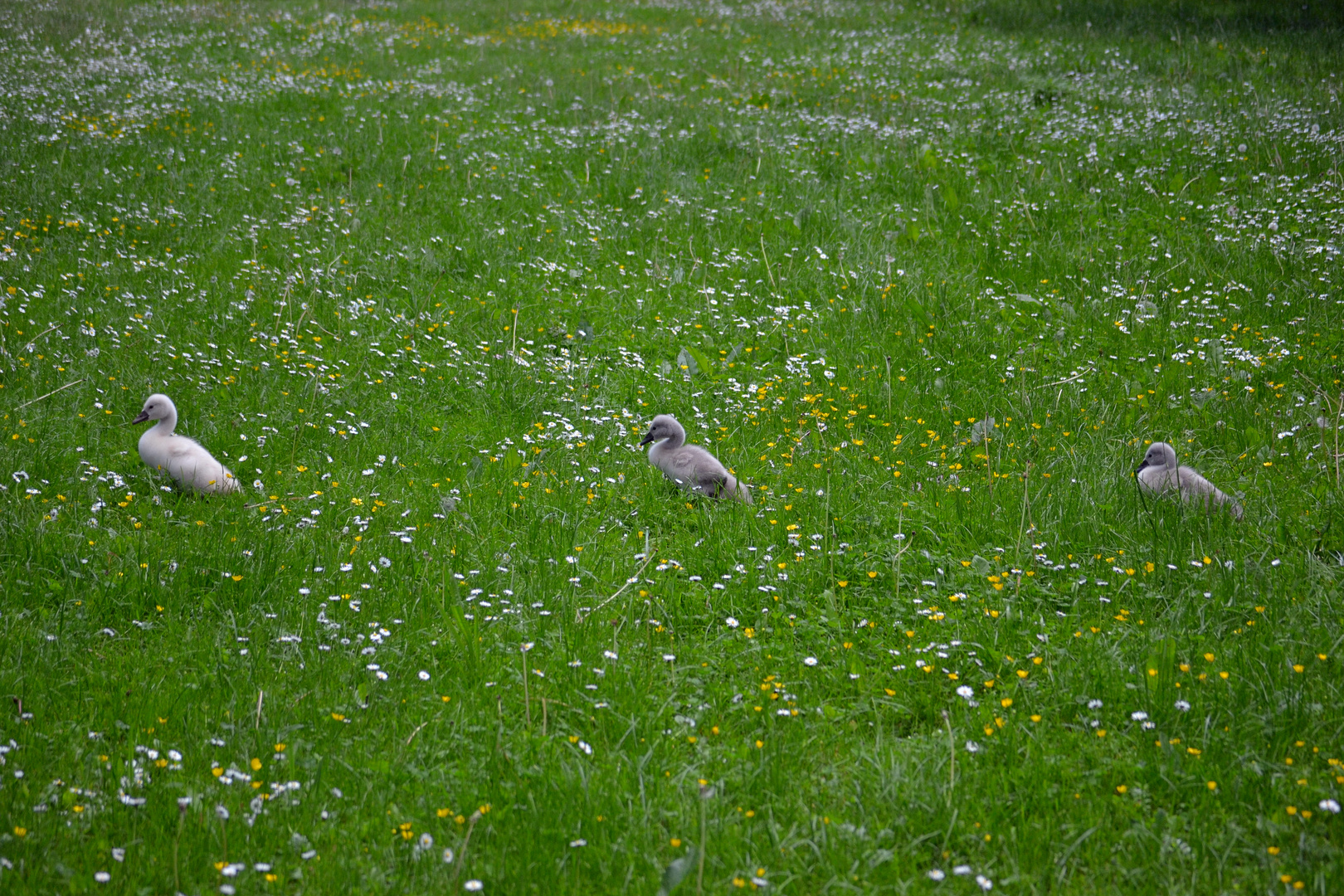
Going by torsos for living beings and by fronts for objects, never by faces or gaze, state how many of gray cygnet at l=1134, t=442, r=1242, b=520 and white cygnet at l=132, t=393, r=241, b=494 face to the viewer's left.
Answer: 2

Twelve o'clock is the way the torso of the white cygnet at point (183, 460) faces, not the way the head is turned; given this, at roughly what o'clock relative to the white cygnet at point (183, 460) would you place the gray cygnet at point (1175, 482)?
the gray cygnet at point (1175, 482) is roughly at 7 o'clock from the white cygnet at point (183, 460).

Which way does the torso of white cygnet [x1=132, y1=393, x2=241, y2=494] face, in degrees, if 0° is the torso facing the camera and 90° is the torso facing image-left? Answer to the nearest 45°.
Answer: approximately 90°

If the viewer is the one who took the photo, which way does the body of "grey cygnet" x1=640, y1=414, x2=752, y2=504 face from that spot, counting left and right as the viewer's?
facing to the left of the viewer

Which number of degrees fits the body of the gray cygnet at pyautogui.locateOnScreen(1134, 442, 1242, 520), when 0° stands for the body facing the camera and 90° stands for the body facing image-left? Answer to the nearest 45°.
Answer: approximately 90°

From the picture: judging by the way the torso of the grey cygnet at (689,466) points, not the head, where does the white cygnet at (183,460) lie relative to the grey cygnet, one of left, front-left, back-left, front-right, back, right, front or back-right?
front
